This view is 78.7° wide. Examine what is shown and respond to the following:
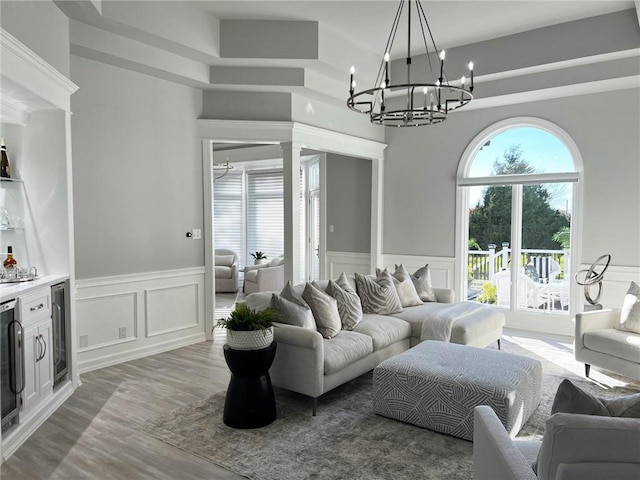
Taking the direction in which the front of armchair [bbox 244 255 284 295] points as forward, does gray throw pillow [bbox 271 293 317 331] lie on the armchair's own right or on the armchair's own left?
on the armchair's own left

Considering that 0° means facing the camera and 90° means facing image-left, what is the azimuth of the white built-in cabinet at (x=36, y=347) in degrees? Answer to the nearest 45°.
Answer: approximately 315°

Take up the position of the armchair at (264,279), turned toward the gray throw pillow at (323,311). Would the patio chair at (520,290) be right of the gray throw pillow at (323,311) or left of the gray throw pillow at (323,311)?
left

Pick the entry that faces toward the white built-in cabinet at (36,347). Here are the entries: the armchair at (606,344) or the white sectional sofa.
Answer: the armchair

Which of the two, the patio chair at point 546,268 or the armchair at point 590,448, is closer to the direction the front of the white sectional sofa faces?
the armchair

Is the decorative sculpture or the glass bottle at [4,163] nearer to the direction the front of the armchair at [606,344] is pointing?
the glass bottle

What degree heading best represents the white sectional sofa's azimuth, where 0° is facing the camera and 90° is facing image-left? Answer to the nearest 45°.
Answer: approximately 315°

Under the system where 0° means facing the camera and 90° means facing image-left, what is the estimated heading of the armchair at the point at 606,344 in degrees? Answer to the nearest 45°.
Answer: approximately 45°

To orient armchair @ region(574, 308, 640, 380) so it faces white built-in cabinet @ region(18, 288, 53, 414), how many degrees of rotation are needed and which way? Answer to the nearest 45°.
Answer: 0° — it already faces it
